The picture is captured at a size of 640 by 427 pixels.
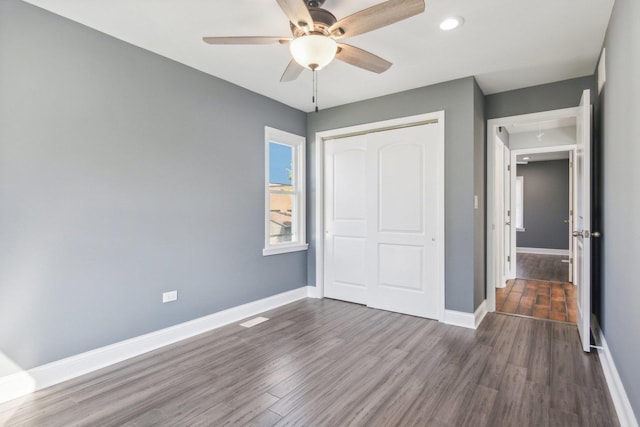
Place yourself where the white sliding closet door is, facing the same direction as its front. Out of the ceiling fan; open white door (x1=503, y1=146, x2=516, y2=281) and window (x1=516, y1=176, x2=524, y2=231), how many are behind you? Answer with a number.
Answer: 2

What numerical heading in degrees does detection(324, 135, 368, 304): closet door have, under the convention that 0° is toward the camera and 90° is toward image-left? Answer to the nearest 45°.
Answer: approximately 45°

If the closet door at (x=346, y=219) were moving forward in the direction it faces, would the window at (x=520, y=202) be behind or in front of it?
behind

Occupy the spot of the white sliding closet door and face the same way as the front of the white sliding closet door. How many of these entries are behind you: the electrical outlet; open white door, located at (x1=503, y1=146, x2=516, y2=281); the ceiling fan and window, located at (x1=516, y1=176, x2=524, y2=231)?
2

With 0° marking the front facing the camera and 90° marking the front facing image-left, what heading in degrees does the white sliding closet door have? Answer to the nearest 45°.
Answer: approximately 45°

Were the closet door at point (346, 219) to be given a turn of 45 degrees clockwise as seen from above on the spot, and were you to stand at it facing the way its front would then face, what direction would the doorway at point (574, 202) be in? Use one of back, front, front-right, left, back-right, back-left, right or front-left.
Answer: back
